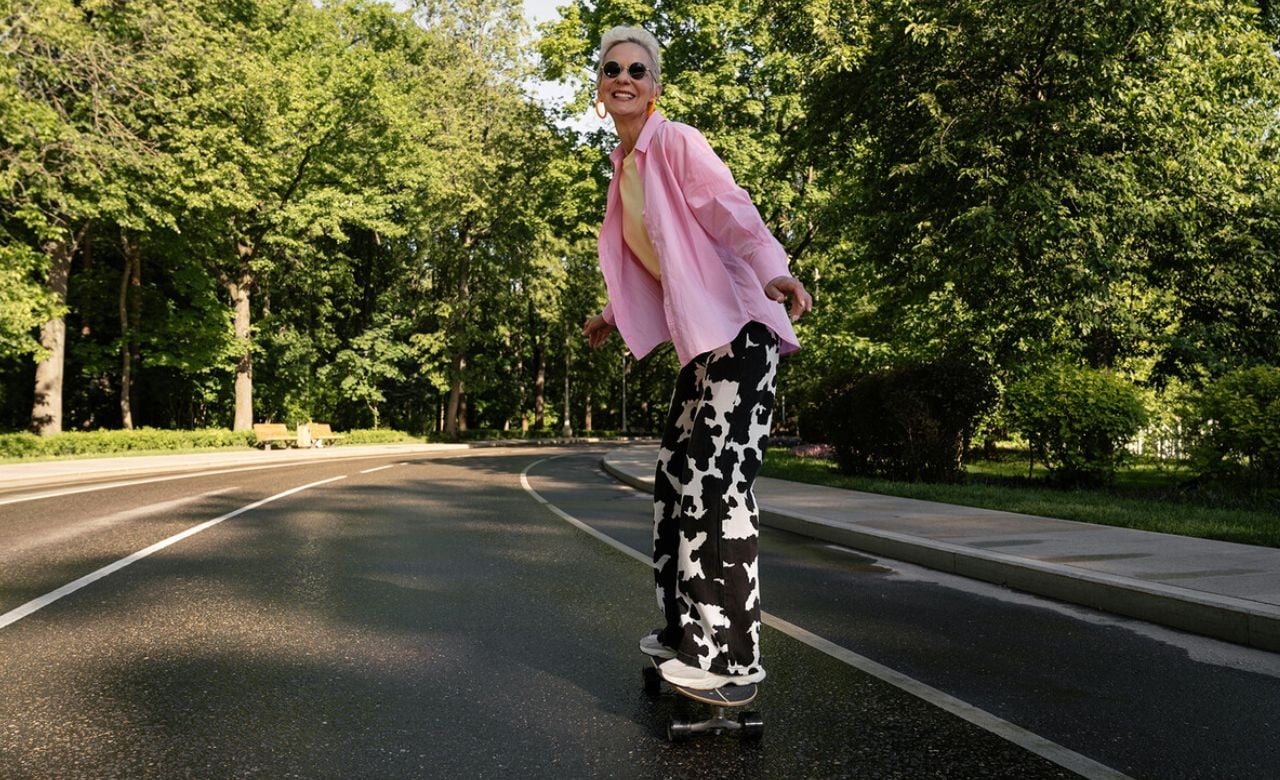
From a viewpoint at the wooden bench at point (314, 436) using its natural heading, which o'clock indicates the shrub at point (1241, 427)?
The shrub is roughly at 1 o'clock from the wooden bench.

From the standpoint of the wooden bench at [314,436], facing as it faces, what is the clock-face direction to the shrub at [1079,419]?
The shrub is roughly at 1 o'clock from the wooden bench.

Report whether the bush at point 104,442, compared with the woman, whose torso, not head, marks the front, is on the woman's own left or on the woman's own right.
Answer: on the woman's own right

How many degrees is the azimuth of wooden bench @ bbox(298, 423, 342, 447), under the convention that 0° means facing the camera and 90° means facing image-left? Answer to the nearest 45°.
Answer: approximately 315°

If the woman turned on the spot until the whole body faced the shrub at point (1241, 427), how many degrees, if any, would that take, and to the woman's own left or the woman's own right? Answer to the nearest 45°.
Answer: approximately 180°

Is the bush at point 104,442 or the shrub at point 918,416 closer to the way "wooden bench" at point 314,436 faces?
the shrub
